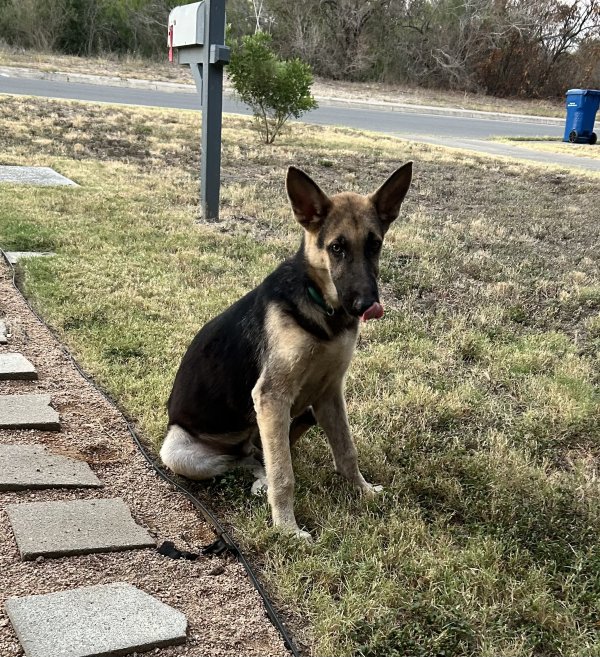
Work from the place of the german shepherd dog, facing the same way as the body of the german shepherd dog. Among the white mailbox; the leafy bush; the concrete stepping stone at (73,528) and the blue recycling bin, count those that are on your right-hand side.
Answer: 1

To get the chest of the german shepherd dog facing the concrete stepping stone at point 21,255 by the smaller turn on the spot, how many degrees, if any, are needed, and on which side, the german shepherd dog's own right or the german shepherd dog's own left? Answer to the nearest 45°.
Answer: approximately 180°

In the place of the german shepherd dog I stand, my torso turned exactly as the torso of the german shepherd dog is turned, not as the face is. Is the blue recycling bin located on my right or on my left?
on my left

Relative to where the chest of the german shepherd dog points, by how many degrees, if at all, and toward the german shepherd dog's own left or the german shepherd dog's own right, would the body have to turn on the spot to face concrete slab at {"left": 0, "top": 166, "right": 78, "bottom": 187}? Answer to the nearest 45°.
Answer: approximately 180°

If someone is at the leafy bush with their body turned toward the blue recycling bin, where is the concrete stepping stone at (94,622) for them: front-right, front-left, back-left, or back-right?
back-right

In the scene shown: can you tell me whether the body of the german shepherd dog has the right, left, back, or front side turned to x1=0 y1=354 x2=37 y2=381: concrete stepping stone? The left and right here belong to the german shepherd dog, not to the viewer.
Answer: back

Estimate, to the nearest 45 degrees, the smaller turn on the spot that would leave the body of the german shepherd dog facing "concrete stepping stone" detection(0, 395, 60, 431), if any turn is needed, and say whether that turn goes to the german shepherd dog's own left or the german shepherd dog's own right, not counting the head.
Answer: approximately 135° to the german shepherd dog's own right

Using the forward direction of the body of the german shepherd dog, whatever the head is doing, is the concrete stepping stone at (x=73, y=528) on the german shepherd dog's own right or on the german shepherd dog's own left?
on the german shepherd dog's own right

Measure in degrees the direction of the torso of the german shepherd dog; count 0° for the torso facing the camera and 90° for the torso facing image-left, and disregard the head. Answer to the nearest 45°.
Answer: approximately 315°
